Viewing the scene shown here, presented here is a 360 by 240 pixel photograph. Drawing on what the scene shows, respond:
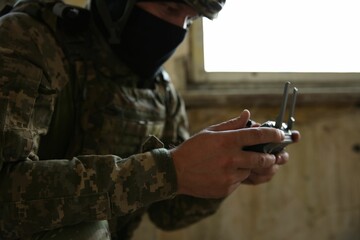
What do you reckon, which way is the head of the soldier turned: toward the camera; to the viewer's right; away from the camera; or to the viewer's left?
to the viewer's right

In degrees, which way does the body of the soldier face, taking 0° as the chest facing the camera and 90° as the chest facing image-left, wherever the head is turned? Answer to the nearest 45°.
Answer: approximately 315°
